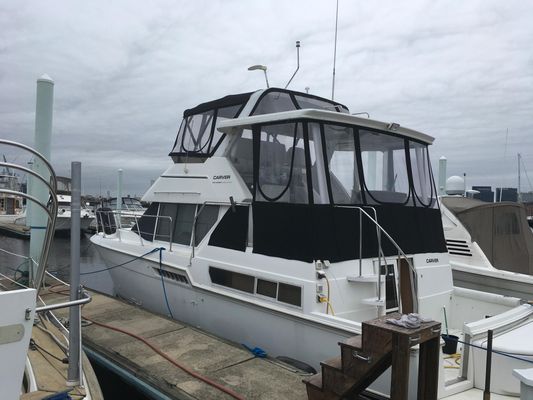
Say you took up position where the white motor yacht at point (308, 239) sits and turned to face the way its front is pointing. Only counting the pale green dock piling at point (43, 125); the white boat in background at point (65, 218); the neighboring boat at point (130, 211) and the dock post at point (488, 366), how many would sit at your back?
1

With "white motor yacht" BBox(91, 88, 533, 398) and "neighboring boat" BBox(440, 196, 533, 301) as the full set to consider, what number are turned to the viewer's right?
0

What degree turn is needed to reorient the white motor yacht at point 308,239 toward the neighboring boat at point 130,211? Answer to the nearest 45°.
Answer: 0° — it already faces it

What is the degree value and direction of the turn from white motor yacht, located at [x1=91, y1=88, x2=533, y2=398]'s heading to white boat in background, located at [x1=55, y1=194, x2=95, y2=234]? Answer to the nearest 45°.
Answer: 0° — it already faces it

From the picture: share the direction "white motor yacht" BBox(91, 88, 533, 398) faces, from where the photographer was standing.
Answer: facing away from the viewer and to the left of the viewer

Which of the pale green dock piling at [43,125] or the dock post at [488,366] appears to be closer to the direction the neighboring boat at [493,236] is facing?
the pale green dock piling

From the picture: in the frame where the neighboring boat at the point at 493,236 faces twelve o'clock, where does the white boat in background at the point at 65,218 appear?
The white boat in background is roughly at 11 o'clock from the neighboring boat.

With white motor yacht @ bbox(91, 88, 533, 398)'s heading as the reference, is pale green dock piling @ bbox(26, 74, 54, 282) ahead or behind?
ahead

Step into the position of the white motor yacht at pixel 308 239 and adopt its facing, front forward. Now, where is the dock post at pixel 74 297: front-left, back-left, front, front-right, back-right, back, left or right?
left

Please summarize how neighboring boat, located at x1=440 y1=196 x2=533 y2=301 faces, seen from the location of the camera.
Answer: facing away from the viewer and to the left of the viewer

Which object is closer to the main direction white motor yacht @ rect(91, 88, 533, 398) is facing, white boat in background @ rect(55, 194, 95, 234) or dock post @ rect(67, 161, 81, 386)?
the white boat in background

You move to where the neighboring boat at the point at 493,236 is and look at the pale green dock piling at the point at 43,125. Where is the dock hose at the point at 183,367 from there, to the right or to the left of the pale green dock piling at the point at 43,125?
left

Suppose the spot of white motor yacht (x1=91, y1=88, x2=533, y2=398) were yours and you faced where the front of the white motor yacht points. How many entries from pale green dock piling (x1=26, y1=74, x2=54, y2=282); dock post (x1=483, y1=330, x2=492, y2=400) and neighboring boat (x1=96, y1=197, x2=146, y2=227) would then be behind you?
1
